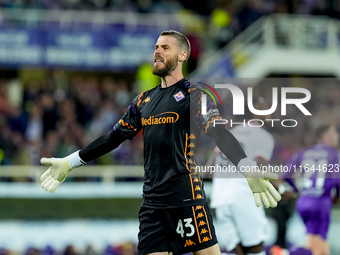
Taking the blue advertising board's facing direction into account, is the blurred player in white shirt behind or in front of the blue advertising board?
in front

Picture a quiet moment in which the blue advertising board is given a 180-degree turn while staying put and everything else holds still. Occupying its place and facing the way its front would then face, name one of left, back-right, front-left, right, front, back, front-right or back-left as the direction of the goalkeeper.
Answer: back

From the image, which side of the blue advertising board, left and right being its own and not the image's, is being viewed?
front

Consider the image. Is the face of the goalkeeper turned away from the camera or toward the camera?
toward the camera
